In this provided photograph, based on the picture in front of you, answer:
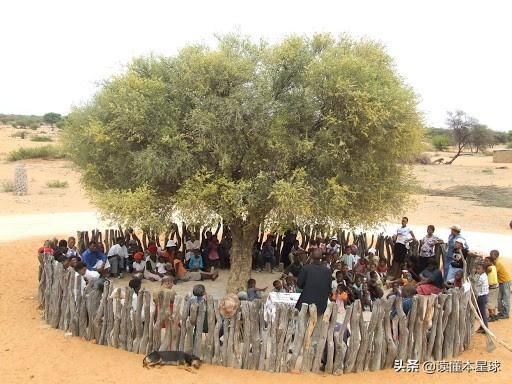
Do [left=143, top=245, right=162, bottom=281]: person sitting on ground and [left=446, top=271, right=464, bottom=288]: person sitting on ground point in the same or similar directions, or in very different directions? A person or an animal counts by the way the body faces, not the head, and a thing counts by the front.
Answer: very different directions

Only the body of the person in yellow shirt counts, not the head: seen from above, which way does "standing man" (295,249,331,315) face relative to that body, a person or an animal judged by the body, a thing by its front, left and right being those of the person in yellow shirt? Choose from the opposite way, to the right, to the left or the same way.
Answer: to the right

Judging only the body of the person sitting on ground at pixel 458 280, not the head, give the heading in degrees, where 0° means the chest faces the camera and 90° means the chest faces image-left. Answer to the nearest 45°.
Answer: approximately 90°

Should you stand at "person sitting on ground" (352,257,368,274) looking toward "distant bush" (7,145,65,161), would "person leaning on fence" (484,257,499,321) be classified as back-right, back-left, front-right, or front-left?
back-right

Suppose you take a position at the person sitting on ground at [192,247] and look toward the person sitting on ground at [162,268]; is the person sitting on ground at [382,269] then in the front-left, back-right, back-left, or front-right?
back-left

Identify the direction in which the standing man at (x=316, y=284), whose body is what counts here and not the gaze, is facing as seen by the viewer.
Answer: away from the camera

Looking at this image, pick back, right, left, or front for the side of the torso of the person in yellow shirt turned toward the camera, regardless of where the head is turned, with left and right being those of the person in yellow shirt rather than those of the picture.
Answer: left

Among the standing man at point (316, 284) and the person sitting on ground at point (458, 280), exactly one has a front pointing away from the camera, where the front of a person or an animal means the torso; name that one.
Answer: the standing man
